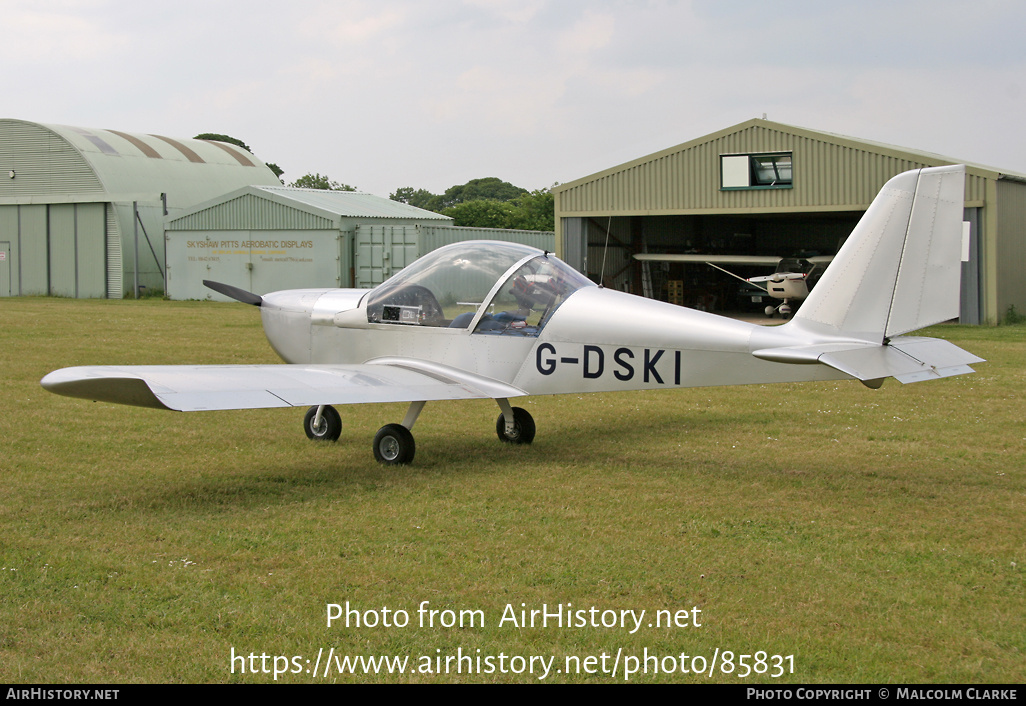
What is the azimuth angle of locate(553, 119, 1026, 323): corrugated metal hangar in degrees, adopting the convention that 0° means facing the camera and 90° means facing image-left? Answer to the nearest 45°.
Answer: approximately 0°

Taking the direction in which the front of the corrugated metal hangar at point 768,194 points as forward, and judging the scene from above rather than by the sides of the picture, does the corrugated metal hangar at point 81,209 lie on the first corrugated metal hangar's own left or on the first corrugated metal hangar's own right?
on the first corrugated metal hangar's own right

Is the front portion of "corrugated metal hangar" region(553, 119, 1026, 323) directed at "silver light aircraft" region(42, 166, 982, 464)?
yes

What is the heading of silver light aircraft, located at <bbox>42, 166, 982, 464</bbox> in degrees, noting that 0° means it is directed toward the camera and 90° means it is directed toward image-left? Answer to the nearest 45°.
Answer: approximately 135°

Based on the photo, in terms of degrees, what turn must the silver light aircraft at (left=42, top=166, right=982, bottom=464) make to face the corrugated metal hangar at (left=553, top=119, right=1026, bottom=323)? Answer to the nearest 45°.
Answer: approximately 45° to its right

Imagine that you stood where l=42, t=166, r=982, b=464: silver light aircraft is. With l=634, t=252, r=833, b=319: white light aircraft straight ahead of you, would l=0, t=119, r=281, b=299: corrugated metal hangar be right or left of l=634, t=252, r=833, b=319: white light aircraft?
left

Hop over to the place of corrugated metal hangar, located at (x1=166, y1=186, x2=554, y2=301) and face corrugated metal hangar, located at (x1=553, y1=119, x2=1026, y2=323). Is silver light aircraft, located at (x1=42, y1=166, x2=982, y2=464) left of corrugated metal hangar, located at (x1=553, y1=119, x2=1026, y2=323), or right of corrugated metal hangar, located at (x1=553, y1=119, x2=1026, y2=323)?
right

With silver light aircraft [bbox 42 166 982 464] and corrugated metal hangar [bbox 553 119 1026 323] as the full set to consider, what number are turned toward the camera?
1
